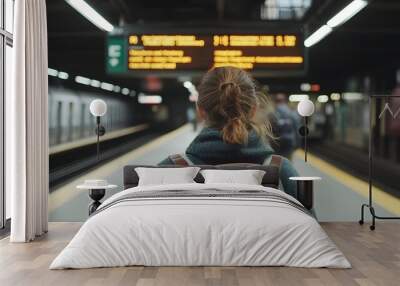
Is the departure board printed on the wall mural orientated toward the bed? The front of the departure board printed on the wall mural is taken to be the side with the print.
yes

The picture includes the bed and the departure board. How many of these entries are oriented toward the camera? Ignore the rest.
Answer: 2

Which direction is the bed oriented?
toward the camera

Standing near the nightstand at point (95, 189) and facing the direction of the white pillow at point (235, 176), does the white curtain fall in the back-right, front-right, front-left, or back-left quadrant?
back-right

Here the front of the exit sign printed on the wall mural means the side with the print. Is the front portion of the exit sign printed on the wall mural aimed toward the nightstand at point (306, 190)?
no

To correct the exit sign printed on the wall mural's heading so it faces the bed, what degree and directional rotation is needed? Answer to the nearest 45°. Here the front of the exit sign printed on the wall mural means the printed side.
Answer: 0° — it already faces it

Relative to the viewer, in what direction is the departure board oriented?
toward the camera

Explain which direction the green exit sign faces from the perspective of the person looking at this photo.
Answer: facing the viewer

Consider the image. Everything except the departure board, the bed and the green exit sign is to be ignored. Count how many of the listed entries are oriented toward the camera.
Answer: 3

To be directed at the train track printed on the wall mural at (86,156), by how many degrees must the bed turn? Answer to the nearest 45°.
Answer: approximately 135° to its right

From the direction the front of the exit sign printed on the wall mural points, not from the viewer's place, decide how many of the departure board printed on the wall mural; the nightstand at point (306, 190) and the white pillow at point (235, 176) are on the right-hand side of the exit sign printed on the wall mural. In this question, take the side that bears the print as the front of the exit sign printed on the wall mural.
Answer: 0

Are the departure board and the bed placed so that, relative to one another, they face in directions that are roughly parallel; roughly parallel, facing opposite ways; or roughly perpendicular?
roughly parallel

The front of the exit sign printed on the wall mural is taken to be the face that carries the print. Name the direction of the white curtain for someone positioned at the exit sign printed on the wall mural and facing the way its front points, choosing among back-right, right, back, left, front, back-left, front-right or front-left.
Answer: front-right

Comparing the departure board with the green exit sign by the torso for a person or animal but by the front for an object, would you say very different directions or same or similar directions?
same or similar directions
